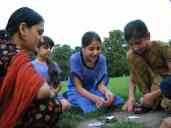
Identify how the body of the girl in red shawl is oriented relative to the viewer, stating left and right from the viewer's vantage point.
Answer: facing to the right of the viewer

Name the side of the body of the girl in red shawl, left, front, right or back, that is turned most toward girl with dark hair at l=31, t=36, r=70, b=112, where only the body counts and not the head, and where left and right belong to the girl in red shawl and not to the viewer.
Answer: left

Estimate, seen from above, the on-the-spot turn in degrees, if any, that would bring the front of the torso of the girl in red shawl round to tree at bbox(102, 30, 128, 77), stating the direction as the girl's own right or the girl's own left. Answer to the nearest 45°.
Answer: approximately 90° to the girl's own left

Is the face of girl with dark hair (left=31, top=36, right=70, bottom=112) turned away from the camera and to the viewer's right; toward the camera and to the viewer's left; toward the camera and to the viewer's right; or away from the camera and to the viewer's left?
toward the camera and to the viewer's right

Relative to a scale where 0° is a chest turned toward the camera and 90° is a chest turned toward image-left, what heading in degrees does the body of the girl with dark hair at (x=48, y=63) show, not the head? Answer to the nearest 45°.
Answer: approximately 315°

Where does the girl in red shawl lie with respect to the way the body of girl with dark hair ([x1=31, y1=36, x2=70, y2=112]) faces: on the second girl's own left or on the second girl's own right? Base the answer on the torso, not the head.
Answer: on the second girl's own right

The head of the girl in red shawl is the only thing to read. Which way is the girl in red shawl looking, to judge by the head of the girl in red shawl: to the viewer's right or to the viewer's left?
to the viewer's right

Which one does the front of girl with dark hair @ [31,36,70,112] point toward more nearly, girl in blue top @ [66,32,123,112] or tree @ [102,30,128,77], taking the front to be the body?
the girl in blue top

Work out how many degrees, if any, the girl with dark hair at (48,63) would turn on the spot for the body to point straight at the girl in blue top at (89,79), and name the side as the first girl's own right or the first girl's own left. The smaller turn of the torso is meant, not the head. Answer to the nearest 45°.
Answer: approximately 45° to the first girl's own left

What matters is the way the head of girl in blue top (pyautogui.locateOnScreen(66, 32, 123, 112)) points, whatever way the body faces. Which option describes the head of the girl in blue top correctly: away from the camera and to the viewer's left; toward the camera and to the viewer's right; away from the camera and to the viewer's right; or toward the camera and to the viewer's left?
toward the camera and to the viewer's right

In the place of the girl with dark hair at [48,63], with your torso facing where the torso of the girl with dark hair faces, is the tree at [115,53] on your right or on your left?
on your left
